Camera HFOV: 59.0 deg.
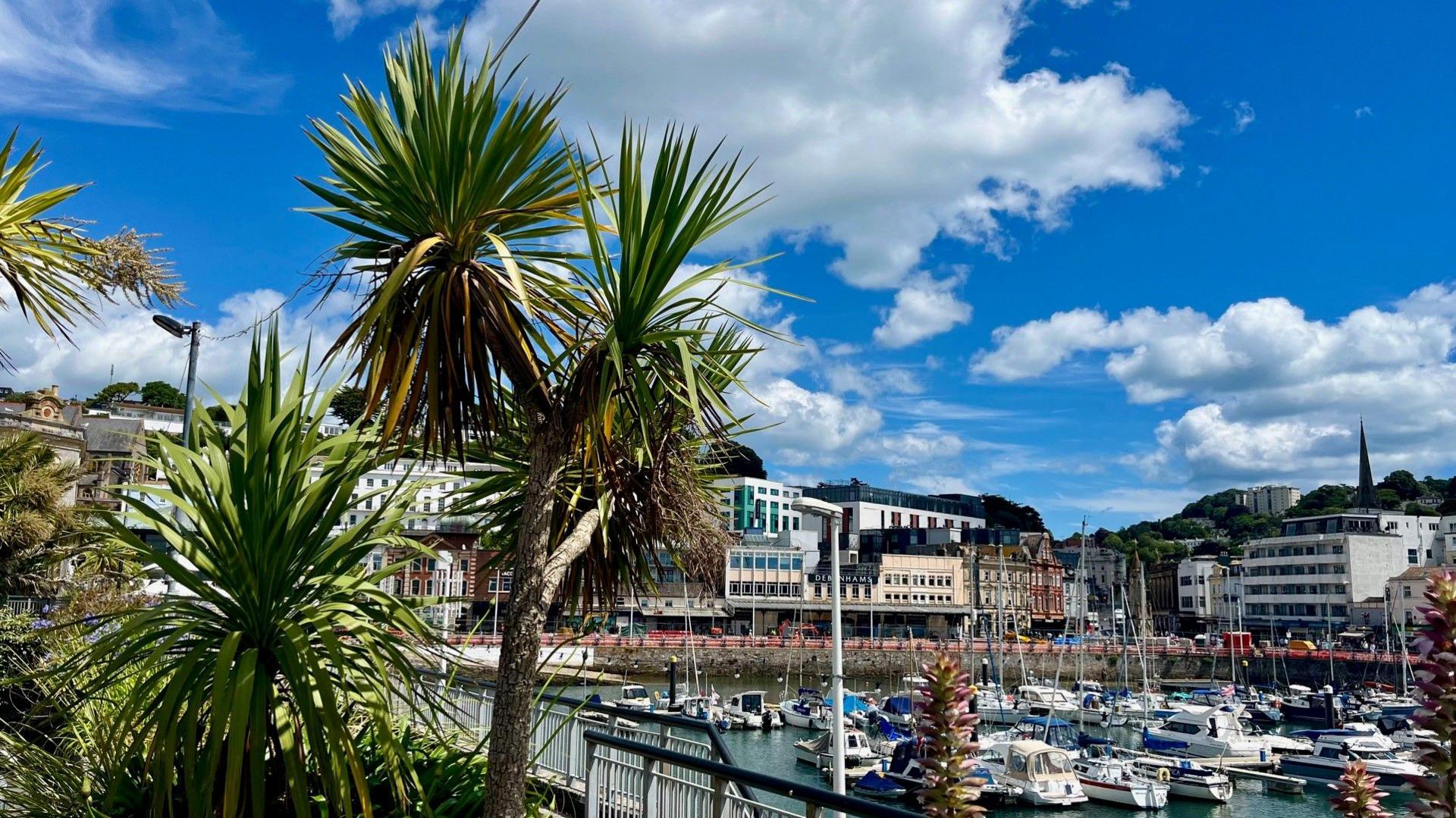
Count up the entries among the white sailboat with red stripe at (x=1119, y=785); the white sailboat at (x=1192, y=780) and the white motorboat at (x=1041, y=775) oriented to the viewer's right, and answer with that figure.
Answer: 0

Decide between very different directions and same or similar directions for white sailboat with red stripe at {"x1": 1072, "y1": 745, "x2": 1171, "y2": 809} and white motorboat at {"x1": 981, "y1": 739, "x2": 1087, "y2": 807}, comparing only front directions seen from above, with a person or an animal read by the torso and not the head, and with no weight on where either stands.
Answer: same or similar directions

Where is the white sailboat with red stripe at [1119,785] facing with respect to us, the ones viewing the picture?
facing away from the viewer and to the left of the viewer

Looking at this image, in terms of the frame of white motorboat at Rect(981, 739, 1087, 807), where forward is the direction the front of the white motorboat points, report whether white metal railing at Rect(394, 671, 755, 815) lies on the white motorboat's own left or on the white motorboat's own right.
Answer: on the white motorboat's own left

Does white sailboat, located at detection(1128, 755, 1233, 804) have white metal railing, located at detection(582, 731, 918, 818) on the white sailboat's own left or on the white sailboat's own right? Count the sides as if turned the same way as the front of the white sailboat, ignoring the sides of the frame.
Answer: on the white sailboat's own left

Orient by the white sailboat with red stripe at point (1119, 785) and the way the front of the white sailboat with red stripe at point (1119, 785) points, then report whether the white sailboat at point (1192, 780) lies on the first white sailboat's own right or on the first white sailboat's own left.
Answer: on the first white sailboat's own right

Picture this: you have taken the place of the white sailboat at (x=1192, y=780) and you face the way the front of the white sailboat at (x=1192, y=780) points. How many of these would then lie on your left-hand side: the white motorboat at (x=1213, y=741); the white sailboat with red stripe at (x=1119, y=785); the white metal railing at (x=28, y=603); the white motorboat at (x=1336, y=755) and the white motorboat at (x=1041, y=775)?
3

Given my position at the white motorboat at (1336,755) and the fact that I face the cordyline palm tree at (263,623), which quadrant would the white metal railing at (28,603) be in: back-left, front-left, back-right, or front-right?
front-right

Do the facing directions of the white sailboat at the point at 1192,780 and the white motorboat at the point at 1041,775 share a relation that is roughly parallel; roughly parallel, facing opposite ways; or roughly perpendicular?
roughly parallel
